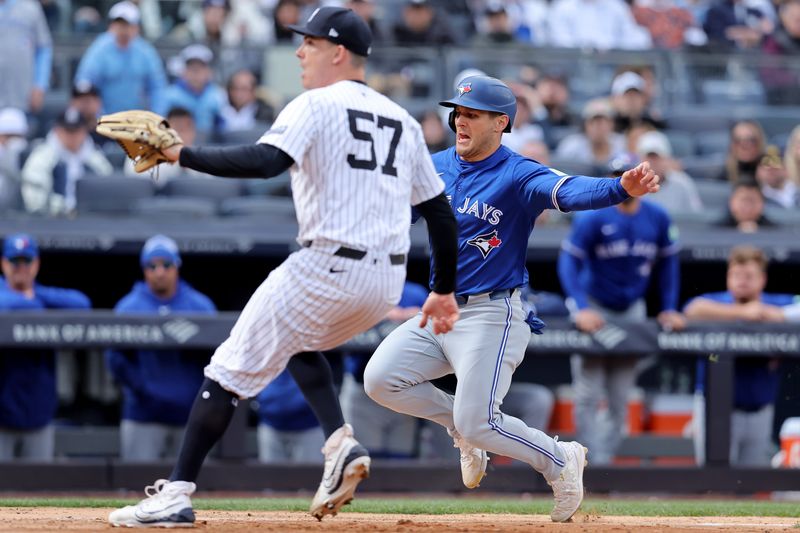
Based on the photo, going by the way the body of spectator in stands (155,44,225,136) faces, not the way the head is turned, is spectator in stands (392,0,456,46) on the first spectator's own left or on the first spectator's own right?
on the first spectator's own left

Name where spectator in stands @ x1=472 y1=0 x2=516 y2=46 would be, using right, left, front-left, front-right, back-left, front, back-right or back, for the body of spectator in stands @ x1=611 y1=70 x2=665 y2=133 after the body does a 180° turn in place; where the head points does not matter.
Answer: front-left

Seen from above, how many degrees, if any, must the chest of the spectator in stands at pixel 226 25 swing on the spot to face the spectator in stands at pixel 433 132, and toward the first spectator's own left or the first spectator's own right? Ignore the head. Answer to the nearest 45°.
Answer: approximately 45° to the first spectator's own left

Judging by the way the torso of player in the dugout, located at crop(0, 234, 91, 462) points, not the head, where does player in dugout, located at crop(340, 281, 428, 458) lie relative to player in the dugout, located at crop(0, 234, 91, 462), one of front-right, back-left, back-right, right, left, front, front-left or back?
left
